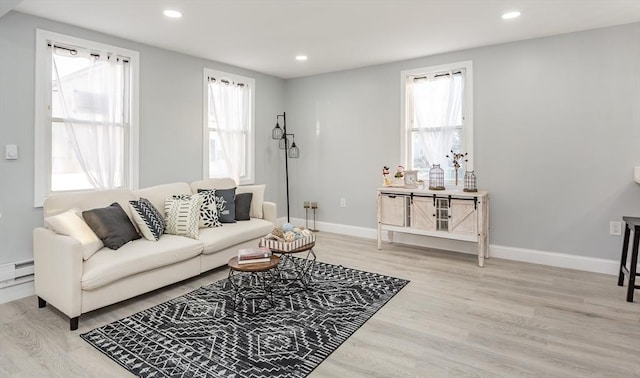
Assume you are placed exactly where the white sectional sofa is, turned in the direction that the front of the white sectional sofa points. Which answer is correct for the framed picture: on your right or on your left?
on your left

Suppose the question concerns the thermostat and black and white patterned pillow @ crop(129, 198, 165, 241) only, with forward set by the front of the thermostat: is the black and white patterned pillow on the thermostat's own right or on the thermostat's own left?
on the thermostat's own left

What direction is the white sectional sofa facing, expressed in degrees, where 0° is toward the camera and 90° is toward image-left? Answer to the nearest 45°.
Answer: approximately 315°

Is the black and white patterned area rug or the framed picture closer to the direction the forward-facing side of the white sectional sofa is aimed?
the black and white patterned area rug
